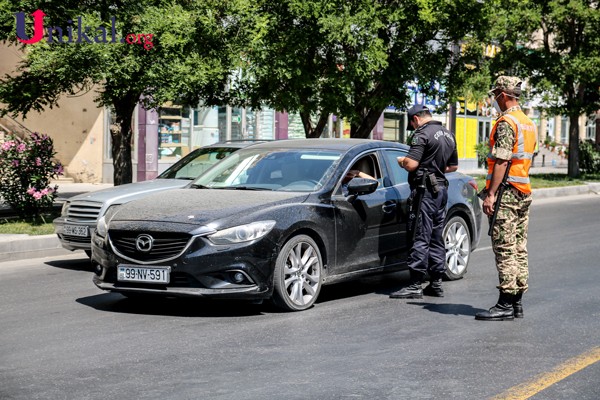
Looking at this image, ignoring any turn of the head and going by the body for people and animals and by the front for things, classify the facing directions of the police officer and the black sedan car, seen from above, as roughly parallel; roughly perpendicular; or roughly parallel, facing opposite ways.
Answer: roughly perpendicular

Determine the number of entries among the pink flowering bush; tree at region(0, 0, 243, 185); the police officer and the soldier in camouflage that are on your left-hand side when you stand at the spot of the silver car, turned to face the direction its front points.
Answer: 2

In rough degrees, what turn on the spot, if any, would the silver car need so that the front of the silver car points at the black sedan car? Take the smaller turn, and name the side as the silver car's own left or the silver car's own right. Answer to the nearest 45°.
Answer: approximately 90° to the silver car's own left

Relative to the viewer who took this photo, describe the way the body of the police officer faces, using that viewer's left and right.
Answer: facing away from the viewer and to the left of the viewer

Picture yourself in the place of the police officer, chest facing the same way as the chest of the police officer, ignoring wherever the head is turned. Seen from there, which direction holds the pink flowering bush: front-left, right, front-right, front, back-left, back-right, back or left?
front

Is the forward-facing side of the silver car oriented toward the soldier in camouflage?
no

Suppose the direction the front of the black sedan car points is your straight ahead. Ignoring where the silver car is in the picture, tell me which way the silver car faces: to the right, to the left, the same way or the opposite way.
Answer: the same way

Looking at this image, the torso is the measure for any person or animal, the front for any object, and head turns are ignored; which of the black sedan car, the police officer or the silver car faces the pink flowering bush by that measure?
the police officer

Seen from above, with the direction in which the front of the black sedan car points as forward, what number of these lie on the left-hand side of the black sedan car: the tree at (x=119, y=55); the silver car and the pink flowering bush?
0

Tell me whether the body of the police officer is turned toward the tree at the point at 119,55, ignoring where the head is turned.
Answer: yes

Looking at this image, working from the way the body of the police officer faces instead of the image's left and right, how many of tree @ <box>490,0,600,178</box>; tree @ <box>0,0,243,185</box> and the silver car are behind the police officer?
0

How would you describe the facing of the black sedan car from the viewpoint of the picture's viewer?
facing the viewer and to the left of the viewer

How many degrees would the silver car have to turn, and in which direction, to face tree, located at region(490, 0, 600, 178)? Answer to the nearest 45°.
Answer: approximately 180°

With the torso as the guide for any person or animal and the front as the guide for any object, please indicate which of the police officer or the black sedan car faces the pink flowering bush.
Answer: the police officer

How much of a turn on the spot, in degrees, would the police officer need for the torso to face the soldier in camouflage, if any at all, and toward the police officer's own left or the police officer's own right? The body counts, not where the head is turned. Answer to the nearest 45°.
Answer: approximately 180°

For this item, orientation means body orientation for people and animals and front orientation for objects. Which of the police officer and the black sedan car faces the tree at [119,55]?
the police officer

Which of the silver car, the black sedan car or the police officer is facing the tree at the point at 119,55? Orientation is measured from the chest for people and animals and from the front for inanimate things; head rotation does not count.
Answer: the police officer

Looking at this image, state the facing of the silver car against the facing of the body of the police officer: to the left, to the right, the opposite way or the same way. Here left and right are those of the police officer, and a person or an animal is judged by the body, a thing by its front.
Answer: to the left

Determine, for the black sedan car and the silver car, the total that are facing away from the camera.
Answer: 0
